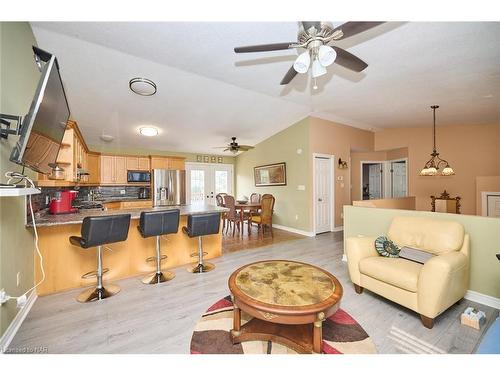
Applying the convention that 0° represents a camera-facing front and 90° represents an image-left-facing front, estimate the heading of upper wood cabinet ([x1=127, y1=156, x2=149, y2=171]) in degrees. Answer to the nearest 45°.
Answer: approximately 0°

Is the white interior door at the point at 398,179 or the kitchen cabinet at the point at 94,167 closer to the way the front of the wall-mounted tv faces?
the white interior door

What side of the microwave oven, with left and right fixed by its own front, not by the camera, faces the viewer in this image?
front

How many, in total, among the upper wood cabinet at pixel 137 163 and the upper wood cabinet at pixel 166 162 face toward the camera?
2

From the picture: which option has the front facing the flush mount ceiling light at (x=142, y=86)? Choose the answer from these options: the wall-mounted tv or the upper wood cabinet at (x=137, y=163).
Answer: the upper wood cabinet

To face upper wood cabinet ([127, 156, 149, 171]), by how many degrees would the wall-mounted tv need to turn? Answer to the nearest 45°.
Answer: approximately 90° to its left

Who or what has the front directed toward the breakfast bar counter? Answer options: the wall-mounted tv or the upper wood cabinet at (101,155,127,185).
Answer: the upper wood cabinet

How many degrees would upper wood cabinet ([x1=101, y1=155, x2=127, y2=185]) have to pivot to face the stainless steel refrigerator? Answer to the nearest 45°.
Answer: approximately 90° to its left

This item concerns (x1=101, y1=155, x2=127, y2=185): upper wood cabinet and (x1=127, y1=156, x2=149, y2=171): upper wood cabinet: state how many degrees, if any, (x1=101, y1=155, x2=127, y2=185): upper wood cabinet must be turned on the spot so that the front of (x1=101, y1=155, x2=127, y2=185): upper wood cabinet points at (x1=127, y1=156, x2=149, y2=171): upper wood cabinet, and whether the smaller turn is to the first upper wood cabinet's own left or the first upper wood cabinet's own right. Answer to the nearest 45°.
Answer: approximately 90° to the first upper wood cabinet's own left

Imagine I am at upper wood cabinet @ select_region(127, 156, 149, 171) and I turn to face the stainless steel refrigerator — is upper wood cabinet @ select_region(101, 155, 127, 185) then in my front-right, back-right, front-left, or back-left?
back-right

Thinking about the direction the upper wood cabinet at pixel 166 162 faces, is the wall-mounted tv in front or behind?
in front

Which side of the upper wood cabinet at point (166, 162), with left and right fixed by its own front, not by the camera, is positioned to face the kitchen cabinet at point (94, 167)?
right

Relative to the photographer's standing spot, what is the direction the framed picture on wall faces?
facing the viewer and to the left of the viewer

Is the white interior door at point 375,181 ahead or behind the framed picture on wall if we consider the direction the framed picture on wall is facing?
behind

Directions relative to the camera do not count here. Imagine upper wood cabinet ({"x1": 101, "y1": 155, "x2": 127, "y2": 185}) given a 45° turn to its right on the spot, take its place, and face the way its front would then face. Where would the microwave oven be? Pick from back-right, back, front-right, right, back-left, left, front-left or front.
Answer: back-left

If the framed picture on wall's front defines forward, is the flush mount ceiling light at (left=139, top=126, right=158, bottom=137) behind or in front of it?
in front

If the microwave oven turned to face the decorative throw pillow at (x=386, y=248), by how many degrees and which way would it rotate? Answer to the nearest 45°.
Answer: approximately 45° to its left

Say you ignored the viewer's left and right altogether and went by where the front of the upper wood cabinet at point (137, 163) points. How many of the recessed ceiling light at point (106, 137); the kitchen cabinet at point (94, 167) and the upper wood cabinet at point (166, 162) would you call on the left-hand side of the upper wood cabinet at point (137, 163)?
1
